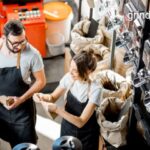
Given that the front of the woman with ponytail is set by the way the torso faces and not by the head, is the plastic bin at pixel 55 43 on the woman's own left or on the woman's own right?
on the woman's own right

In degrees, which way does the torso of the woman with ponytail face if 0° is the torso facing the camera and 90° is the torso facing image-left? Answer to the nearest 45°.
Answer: approximately 45°

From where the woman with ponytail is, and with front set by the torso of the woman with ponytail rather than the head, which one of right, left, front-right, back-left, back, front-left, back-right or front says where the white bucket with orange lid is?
back-right
